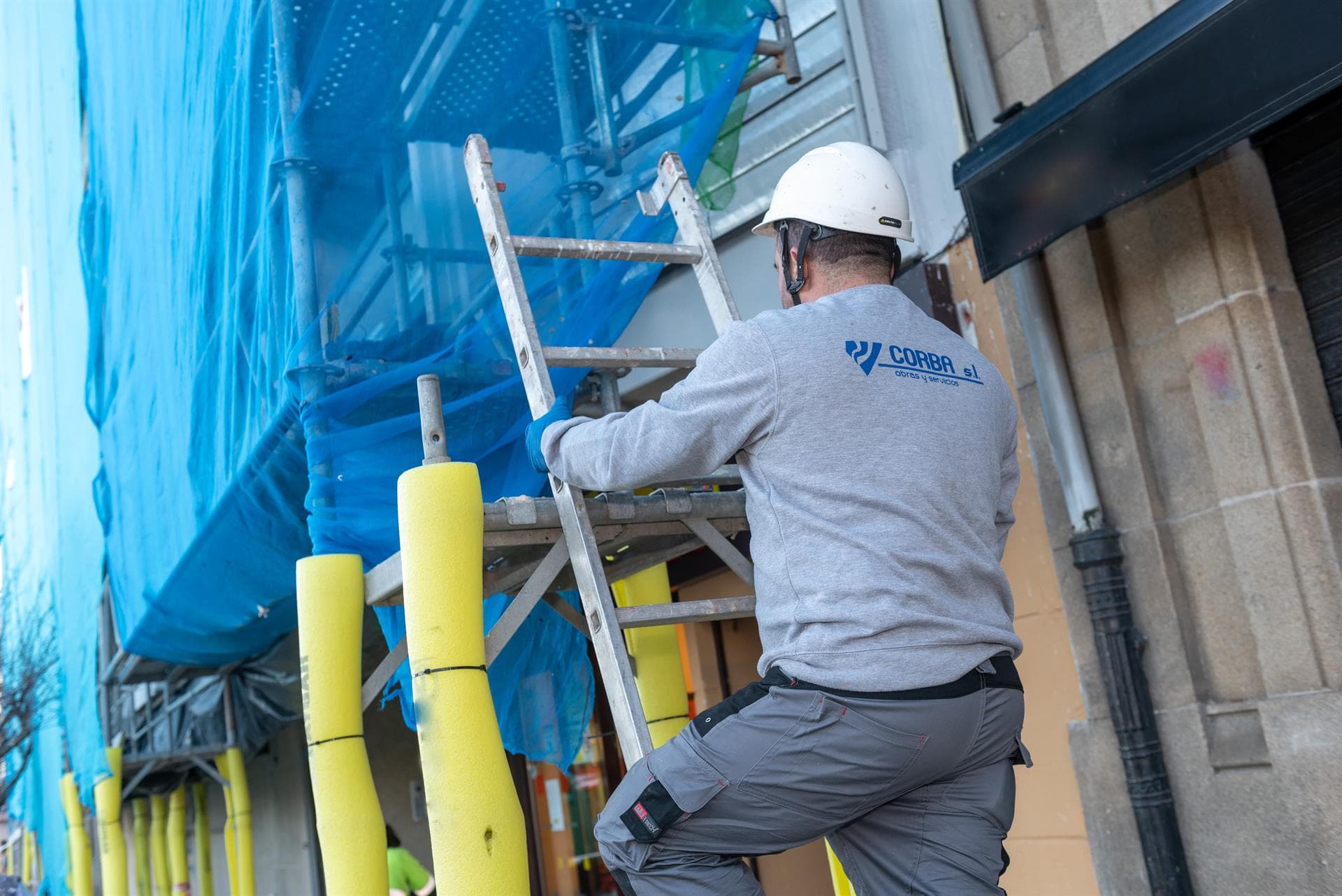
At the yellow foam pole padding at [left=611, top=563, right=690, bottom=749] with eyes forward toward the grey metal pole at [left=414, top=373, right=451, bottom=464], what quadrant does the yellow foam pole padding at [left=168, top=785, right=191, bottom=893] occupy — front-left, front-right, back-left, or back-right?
back-right

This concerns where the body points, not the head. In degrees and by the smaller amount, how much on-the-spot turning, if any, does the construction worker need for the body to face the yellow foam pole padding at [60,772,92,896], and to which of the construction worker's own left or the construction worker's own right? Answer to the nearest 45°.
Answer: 0° — they already face it

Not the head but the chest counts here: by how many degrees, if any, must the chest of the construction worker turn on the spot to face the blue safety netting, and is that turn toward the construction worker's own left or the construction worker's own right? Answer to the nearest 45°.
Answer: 0° — they already face it

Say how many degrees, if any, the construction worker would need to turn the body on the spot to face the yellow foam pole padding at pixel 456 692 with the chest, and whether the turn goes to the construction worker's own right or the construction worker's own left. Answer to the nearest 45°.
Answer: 0° — they already face it

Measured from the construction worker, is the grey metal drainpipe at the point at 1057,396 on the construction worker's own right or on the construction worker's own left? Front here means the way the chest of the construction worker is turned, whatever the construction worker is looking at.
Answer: on the construction worker's own right

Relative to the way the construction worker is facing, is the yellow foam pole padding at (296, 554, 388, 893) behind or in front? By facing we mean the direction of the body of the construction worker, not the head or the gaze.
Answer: in front

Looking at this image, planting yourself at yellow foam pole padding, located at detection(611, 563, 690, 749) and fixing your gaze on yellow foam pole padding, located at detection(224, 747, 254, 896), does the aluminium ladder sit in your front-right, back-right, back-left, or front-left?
back-left

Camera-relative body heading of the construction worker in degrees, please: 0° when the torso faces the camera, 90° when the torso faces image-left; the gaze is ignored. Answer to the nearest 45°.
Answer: approximately 135°

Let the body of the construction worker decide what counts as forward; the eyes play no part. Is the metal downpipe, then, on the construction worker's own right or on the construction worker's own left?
on the construction worker's own right

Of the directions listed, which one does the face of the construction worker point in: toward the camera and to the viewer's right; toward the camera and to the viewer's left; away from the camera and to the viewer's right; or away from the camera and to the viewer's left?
away from the camera and to the viewer's left

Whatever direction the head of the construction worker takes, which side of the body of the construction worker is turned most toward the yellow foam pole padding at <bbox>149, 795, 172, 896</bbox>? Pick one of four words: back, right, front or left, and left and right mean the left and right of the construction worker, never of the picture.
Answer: front

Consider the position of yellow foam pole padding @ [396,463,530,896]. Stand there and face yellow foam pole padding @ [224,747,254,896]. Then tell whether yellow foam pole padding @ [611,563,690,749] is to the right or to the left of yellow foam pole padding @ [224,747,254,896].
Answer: right

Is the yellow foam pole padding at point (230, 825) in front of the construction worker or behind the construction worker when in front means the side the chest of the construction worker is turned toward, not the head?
in front

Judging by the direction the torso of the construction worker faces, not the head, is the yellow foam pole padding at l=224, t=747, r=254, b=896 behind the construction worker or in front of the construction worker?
in front
